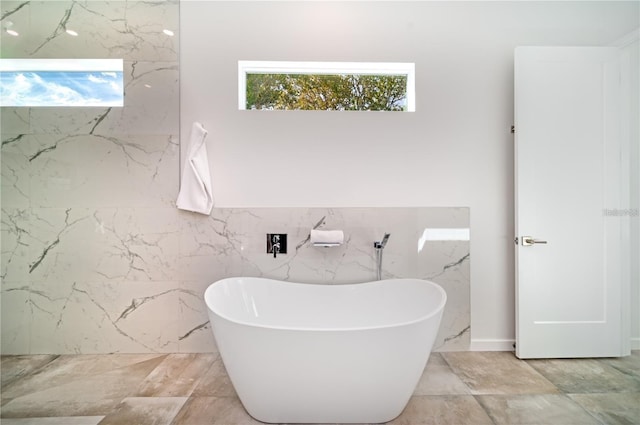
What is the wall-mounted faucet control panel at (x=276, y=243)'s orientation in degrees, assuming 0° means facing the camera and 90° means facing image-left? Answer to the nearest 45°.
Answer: approximately 0°

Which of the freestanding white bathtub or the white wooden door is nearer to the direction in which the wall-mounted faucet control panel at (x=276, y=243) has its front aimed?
the freestanding white bathtub

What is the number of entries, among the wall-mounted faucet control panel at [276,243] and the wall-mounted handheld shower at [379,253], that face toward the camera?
2

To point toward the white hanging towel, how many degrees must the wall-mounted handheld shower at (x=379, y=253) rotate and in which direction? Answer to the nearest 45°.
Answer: approximately 90° to its right

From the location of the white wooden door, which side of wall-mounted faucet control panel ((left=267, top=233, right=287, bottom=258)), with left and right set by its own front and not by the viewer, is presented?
left

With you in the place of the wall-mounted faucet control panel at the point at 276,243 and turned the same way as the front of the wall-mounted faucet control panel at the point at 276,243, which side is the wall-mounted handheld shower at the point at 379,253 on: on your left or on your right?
on your left
